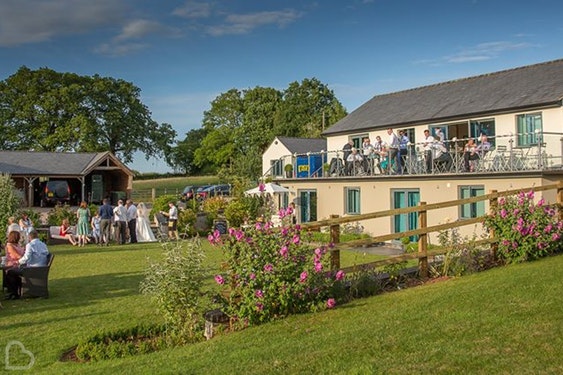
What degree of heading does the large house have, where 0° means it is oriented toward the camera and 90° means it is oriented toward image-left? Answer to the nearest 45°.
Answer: approximately 45°

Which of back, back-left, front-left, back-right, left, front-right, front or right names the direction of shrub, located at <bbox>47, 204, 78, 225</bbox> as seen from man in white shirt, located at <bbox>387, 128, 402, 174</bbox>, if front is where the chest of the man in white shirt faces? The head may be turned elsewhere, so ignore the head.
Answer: front-right

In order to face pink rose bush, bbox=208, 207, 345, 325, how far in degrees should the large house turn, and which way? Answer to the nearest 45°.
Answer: approximately 45° to its left

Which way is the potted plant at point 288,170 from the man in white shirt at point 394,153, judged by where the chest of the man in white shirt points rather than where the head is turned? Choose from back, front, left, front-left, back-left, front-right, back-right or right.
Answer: right

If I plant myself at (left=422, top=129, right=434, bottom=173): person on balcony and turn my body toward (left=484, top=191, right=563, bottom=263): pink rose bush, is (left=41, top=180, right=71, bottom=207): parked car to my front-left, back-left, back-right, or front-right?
back-right

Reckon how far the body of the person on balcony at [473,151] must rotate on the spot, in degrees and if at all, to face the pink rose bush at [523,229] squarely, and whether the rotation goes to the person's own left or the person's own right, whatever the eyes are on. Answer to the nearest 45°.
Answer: approximately 90° to the person's own left
